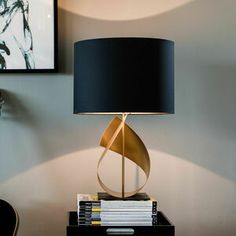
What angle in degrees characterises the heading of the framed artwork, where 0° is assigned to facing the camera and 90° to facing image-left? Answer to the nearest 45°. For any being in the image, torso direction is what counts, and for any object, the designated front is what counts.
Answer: approximately 0°
